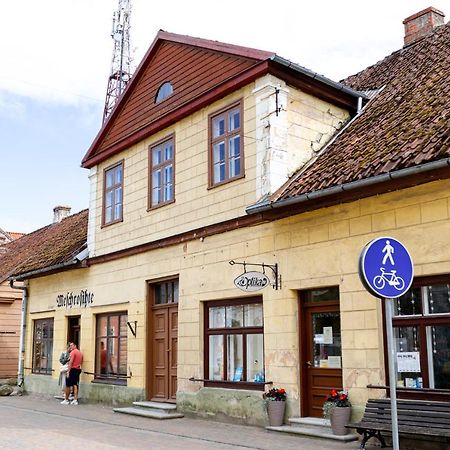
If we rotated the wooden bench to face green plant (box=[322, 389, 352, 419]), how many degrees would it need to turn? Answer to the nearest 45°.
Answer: approximately 90° to its right

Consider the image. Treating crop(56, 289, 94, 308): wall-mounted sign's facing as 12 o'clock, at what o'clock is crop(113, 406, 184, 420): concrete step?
The concrete step is roughly at 10 o'clock from the wall-mounted sign.

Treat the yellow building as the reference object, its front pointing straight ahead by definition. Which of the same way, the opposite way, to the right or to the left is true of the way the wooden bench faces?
the same way

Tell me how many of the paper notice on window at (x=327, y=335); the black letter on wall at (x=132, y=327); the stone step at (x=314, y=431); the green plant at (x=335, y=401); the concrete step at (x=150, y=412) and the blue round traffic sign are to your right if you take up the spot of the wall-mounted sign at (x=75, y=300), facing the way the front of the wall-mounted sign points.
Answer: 0

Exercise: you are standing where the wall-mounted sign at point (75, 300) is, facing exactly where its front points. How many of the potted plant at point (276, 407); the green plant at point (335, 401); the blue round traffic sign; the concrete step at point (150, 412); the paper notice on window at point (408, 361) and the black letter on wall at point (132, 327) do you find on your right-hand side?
0

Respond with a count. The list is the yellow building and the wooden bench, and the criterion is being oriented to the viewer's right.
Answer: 0

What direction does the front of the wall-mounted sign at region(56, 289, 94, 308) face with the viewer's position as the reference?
facing the viewer and to the left of the viewer

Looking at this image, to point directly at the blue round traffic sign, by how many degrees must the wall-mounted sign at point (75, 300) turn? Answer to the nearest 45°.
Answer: approximately 45° to its left

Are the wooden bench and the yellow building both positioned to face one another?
no

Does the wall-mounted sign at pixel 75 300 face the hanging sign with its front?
no

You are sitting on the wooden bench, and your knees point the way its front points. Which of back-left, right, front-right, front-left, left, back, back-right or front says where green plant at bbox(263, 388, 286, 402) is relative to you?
right

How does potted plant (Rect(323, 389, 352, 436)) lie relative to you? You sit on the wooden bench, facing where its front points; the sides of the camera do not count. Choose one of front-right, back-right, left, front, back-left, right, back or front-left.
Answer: right

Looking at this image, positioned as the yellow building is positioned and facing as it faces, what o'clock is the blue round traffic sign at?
The blue round traffic sign is roughly at 10 o'clock from the yellow building.

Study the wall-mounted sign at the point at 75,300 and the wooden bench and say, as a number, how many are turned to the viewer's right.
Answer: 0

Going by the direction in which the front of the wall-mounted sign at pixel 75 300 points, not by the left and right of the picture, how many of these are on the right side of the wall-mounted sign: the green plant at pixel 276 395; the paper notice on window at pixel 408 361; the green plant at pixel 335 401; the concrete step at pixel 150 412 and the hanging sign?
0

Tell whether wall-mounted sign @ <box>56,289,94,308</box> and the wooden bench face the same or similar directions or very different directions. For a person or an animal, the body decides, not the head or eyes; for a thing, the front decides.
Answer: same or similar directions

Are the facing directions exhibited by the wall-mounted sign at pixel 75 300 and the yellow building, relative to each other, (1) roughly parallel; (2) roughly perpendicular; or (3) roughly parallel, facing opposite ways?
roughly parallel

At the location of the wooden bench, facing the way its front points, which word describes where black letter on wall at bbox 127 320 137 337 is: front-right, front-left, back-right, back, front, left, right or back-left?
right

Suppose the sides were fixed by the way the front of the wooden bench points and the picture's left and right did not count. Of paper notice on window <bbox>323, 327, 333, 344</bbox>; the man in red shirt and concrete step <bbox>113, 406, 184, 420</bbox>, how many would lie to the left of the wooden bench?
0
